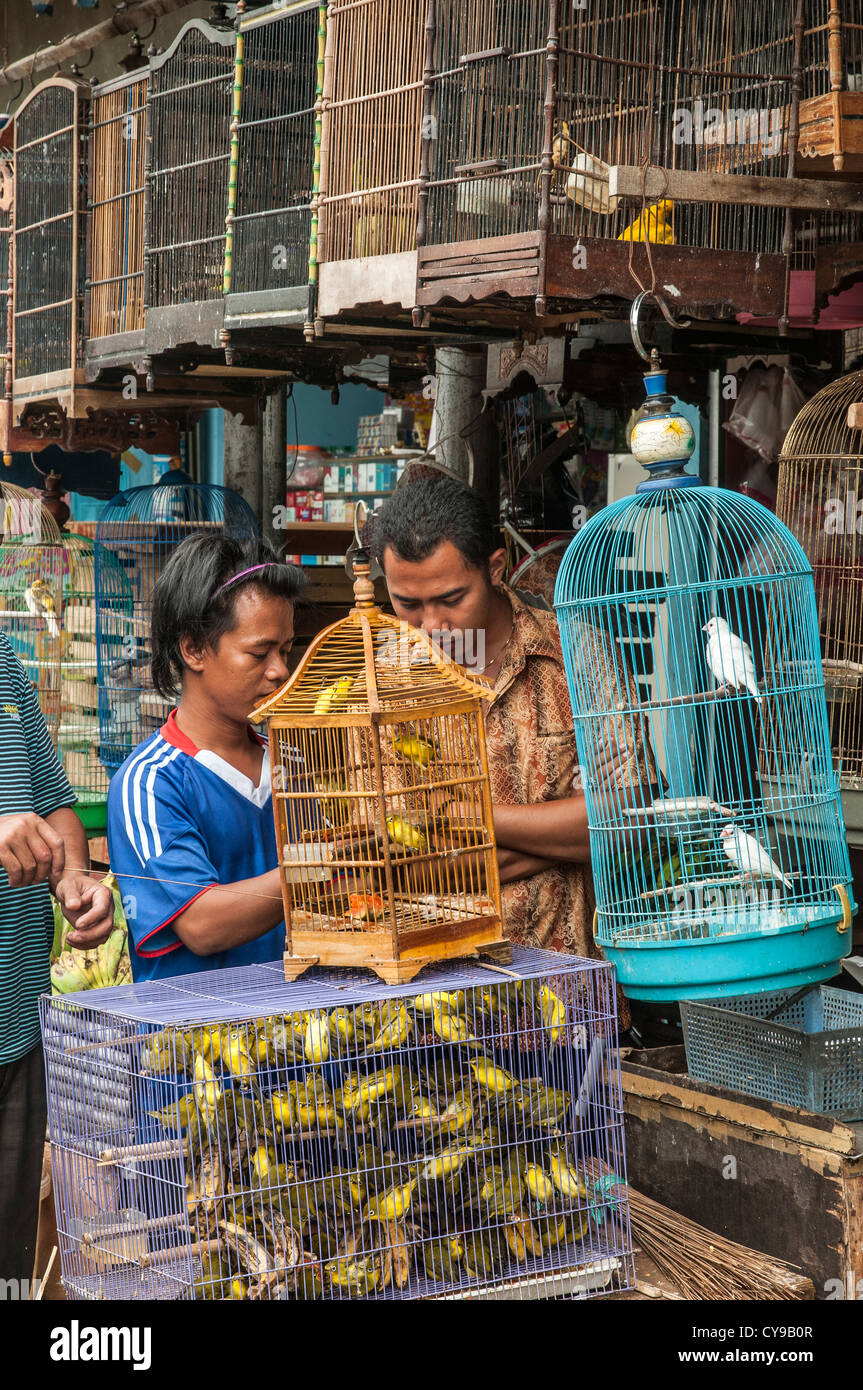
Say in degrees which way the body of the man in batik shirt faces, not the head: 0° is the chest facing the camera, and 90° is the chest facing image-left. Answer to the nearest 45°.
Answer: approximately 45°

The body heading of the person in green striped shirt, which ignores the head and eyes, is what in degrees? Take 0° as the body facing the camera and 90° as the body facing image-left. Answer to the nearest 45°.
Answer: approximately 315°

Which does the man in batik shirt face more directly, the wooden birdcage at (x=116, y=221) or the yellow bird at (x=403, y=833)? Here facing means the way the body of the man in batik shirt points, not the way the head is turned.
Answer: the yellow bird

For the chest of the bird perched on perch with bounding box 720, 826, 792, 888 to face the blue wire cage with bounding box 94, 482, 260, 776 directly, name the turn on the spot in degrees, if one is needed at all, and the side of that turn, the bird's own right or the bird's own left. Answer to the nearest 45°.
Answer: approximately 45° to the bird's own right

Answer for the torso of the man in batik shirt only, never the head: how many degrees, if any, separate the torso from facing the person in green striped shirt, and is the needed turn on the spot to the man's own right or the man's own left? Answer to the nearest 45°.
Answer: approximately 45° to the man's own right

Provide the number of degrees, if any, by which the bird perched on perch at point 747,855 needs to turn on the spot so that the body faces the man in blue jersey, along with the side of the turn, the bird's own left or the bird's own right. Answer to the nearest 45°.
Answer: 0° — it already faces them

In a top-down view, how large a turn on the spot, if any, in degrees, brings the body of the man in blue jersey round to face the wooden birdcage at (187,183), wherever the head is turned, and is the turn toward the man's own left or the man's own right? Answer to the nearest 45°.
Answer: approximately 135° to the man's own left

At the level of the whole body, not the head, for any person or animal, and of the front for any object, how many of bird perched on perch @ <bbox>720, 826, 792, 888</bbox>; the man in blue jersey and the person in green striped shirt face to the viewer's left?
1

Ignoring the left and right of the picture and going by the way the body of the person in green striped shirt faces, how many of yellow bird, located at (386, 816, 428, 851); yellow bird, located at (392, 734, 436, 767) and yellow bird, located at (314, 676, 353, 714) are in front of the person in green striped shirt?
3

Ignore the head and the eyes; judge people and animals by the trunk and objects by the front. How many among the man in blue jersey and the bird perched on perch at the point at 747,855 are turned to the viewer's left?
1

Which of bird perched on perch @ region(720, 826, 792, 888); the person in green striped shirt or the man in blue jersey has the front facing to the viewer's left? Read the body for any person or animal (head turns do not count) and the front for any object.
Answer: the bird perched on perch

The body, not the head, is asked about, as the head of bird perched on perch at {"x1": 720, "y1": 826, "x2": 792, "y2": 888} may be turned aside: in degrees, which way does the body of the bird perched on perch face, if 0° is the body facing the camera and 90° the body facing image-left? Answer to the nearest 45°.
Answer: approximately 90°

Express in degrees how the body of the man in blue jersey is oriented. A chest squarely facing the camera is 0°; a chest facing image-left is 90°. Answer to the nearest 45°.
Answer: approximately 315°
